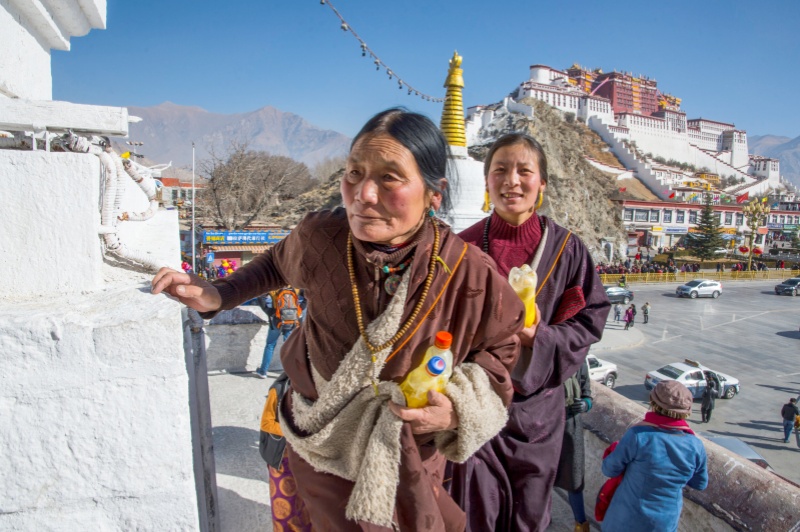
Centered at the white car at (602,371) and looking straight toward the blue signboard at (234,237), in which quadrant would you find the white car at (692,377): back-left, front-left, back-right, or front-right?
back-right

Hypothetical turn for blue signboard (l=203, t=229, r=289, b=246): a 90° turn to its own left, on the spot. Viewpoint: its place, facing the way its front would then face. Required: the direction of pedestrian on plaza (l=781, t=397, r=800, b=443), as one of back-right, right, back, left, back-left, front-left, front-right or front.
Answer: front-right

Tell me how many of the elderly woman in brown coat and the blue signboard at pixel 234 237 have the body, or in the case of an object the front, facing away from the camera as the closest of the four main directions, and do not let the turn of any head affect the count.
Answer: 0

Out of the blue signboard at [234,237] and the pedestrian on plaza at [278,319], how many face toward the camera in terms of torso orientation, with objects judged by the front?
1

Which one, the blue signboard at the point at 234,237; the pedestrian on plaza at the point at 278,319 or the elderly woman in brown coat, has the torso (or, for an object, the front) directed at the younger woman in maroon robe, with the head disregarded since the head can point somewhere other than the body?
the blue signboard

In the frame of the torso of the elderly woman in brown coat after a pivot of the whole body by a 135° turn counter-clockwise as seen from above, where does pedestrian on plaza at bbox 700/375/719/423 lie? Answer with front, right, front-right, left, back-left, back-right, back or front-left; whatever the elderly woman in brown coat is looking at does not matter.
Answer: front-left

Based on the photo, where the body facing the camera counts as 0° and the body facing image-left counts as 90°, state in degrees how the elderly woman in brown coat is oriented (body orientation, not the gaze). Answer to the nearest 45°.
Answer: approximately 45°

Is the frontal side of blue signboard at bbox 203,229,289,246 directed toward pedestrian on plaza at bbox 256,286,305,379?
yes

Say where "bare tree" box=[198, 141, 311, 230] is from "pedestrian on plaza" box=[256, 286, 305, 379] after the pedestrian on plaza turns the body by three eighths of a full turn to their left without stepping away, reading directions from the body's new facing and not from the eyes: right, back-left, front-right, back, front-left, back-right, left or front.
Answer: back-right

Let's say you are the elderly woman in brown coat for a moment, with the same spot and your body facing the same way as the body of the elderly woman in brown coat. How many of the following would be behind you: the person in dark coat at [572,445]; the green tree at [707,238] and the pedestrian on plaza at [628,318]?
3

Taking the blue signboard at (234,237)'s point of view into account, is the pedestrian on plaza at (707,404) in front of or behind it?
in front

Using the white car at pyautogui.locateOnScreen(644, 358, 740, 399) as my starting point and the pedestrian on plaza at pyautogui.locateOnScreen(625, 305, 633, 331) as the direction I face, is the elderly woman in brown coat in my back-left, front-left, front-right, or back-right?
back-left

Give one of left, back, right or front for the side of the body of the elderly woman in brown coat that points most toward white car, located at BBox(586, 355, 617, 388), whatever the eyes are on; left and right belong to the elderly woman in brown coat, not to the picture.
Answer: back

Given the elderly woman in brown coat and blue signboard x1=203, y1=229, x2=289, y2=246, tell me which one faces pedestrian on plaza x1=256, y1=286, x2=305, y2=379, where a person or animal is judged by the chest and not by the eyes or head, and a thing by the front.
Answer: the blue signboard

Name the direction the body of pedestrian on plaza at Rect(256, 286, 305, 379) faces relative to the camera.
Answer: away from the camera

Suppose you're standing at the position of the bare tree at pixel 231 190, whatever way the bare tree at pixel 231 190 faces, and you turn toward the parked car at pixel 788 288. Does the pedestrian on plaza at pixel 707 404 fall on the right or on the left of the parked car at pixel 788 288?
right

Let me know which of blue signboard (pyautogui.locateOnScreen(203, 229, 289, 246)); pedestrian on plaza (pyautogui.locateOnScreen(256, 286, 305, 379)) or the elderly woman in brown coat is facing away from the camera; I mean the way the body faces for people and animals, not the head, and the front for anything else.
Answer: the pedestrian on plaza
